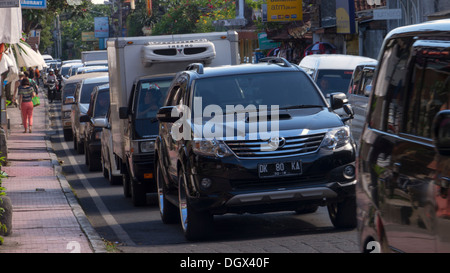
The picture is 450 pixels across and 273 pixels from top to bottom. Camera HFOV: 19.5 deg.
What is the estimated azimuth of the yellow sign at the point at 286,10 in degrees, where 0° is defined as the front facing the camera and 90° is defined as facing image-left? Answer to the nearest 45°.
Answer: approximately 0°

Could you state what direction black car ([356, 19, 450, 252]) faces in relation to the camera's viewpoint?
facing the viewer and to the right of the viewer

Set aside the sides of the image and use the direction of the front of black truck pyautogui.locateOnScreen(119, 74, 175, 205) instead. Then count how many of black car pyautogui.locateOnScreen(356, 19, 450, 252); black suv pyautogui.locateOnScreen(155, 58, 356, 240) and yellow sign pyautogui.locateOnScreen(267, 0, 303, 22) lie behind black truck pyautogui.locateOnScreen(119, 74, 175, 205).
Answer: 1

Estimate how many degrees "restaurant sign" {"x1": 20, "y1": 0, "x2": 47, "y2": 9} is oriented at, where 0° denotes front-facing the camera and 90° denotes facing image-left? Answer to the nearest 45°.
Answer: approximately 0°

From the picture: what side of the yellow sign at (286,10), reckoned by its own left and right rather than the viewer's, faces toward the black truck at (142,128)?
front

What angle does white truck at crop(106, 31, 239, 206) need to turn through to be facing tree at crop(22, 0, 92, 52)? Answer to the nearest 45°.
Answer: approximately 180°

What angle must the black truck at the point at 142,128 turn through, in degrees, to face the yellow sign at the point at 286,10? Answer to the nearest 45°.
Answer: approximately 180°
